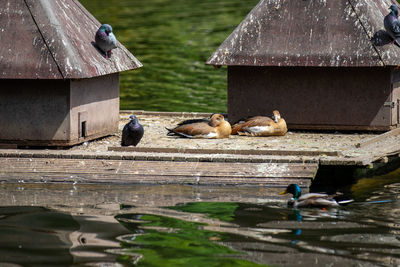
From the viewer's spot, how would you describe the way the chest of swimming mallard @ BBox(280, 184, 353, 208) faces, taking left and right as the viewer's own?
facing to the left of the viewer

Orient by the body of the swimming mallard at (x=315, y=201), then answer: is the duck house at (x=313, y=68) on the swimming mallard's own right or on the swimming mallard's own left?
on the swimming mallard's own right

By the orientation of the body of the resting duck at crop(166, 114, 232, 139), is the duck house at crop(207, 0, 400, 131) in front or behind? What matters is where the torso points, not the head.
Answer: in front

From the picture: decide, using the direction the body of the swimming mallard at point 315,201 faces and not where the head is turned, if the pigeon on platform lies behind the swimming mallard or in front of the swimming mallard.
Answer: in front

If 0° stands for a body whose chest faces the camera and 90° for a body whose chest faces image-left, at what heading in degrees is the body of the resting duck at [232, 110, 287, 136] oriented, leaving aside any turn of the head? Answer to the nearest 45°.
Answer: approximately 270°
